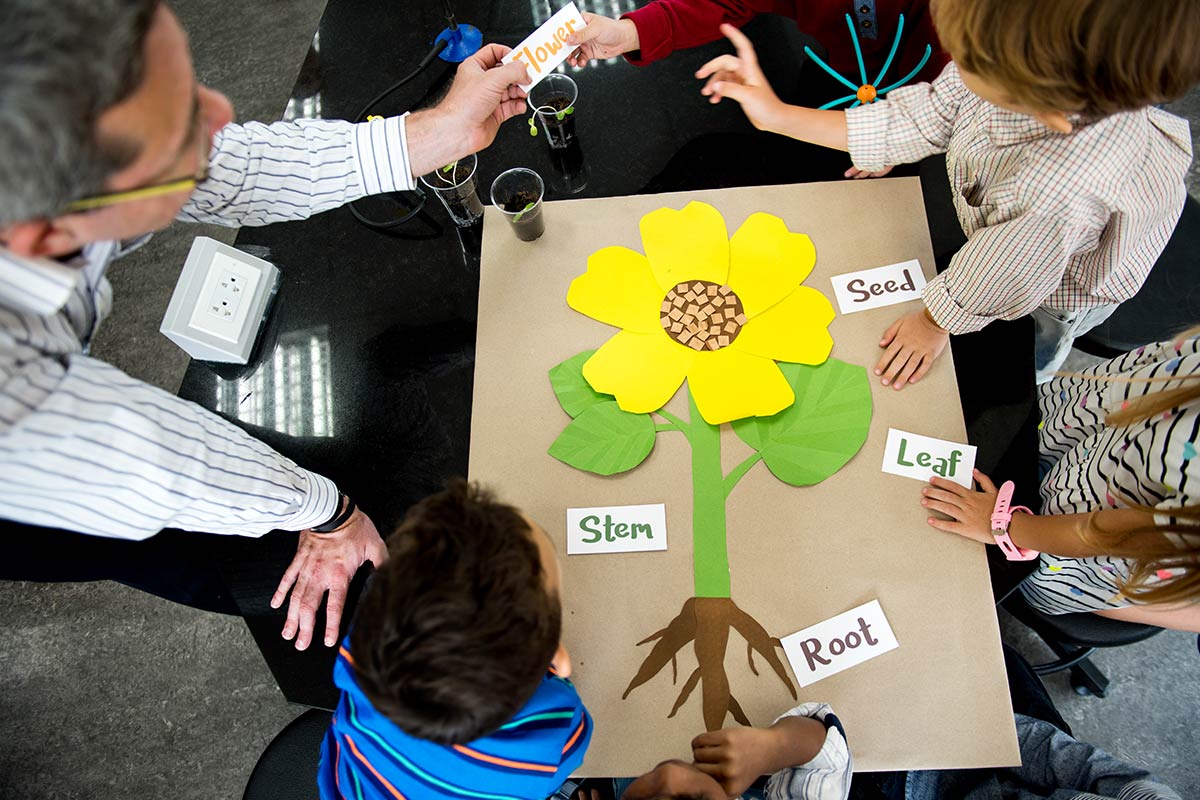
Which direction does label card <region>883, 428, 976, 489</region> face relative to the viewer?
toward the camera

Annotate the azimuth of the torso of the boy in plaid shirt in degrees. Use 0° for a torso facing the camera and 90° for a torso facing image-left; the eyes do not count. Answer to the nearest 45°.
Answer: approximately 45°

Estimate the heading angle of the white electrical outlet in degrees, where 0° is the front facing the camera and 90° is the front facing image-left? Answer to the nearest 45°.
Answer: approximately 0°

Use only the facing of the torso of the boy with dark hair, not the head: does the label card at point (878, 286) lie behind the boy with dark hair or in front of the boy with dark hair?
in front

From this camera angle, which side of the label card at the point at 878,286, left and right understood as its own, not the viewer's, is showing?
front

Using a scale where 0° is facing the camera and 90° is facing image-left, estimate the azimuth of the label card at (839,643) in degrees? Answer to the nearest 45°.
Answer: approximately 0°

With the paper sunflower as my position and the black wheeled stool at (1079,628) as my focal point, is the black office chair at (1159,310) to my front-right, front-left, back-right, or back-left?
front-left

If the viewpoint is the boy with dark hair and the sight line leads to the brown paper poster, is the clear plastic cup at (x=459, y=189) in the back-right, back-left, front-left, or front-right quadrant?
front-left

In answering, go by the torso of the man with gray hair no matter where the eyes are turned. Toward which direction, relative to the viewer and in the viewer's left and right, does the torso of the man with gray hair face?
facing to the right of the viewer

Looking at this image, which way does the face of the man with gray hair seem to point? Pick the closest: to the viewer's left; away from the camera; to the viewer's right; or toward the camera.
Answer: to the viewer's right
